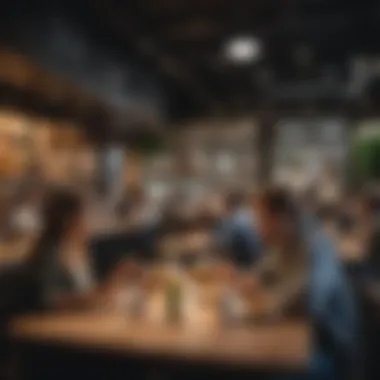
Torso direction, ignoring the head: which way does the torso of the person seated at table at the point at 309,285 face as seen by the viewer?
to the viewer's left

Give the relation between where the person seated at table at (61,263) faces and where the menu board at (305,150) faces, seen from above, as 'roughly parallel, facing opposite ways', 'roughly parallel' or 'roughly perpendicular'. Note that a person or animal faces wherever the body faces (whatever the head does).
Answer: roughly perpendicular

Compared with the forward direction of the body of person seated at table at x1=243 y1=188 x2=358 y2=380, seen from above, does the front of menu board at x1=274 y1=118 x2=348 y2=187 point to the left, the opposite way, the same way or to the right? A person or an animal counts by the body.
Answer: to the left

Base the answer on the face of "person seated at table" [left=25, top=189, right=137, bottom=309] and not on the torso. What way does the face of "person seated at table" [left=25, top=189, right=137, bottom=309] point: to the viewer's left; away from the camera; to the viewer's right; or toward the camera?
to the viewer's right

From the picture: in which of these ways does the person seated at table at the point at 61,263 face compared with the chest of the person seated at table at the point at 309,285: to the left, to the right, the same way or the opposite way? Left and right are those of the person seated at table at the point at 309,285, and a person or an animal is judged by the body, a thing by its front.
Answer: the opposite way

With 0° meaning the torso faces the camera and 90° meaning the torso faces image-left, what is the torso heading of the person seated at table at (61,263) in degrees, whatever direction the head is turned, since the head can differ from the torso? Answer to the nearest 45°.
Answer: approximately 270°
